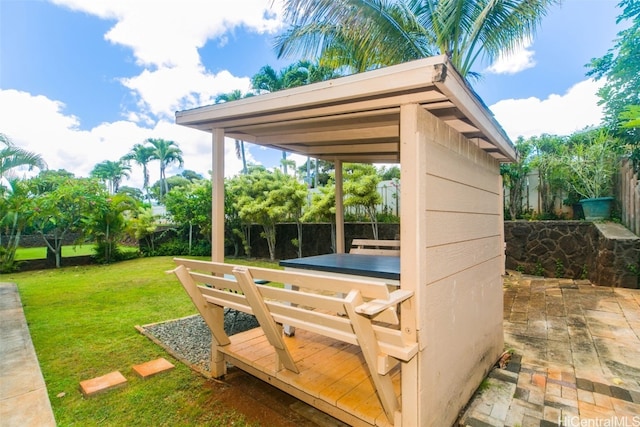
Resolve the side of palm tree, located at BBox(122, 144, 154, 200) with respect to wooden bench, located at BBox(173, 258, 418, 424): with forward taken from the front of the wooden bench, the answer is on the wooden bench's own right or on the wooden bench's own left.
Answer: on the wooden bench's own left

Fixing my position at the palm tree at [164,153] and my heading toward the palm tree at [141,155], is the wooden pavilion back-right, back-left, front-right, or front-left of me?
back-left

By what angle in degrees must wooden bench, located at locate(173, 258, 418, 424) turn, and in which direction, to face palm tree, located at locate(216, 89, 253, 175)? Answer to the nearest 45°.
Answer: approximately 45° to its left

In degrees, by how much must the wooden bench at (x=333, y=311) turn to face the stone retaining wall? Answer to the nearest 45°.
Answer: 0° — it already faces it

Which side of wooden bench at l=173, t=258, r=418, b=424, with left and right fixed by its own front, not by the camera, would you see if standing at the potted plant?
front

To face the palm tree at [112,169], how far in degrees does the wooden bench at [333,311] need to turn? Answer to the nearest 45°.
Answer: approximately 90° to its left

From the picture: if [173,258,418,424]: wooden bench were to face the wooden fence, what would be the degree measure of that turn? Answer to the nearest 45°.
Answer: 0° — it already faces it

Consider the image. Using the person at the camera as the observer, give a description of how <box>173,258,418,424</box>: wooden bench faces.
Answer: facing away from the viewer and to the right of the viewer

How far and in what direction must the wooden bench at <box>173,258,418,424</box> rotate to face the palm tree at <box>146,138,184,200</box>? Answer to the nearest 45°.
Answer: approximately 90° to its left
